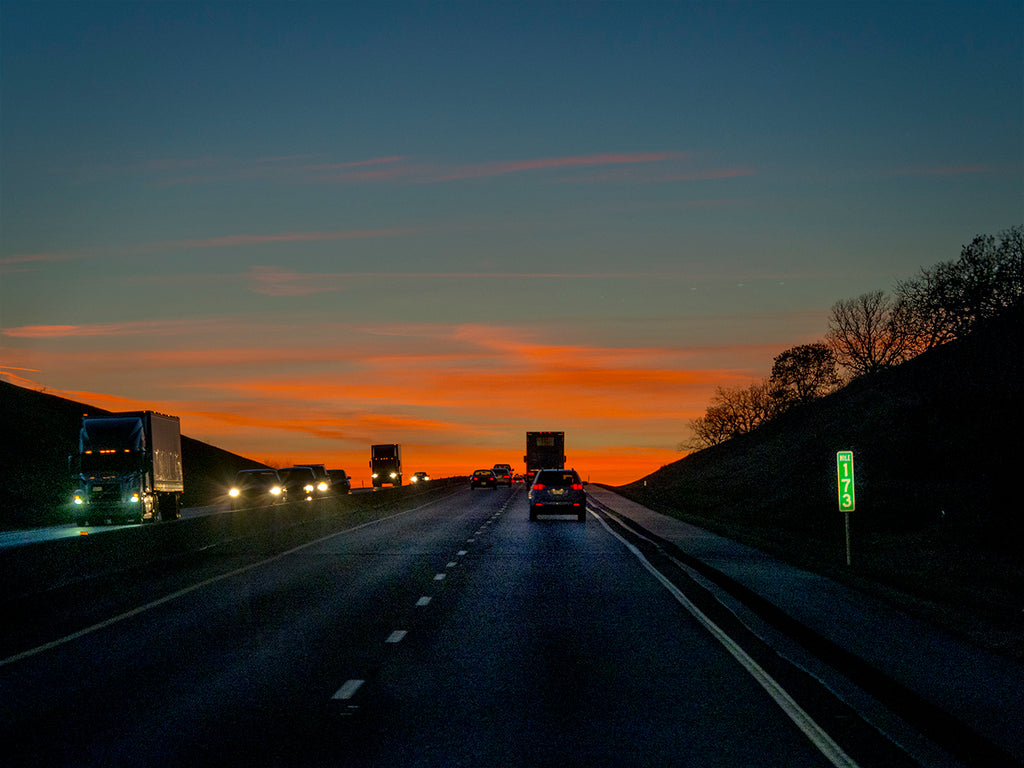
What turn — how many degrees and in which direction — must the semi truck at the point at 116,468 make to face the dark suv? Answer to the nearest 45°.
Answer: approximately 90° to its left

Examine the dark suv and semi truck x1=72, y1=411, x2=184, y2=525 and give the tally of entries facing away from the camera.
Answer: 1

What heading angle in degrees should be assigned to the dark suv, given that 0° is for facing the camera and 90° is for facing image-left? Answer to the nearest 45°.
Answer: approximately 180°

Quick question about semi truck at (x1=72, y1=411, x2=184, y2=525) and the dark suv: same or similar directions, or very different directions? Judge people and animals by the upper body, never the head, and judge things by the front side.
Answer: very different directions

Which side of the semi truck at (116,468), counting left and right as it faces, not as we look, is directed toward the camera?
front

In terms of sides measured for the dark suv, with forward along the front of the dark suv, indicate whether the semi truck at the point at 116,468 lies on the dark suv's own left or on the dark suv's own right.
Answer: on the dark suv's own left
